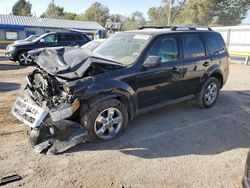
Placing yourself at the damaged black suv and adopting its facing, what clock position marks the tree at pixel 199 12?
The tree is roughly at 5 o'clock from the damaged black suv.

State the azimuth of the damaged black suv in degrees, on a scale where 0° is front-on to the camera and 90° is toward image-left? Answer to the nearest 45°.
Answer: approximately 45°

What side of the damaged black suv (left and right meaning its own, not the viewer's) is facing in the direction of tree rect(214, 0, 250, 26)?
back

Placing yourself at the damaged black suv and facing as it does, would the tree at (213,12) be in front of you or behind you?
behind

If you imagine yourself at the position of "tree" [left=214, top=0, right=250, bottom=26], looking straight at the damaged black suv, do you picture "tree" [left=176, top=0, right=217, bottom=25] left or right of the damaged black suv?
right

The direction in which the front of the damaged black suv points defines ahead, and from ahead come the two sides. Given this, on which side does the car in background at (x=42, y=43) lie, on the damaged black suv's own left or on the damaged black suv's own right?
on the damaged black suv's own right
